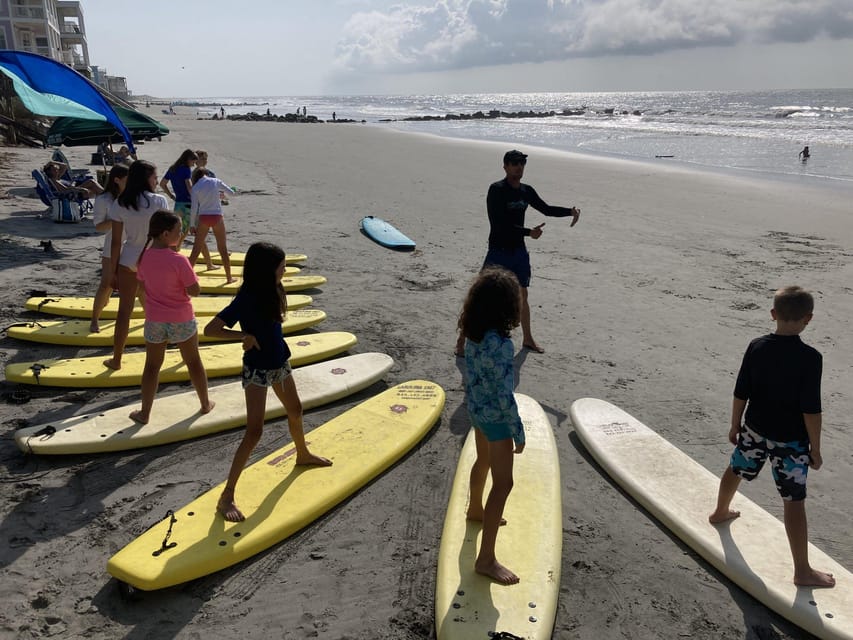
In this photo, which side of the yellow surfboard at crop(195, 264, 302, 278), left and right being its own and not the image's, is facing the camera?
right

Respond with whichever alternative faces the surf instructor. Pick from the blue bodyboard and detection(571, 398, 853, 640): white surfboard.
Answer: the white surfboard

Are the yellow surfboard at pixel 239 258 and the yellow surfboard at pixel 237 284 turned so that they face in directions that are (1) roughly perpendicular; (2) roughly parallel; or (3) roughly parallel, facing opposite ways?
roughly parallel

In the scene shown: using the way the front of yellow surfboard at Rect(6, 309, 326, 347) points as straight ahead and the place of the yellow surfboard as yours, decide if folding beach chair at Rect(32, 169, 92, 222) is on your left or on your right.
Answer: on your left

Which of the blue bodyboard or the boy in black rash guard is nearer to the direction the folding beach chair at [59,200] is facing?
the blue bodyboard

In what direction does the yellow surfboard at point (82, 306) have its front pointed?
to the viewer's right

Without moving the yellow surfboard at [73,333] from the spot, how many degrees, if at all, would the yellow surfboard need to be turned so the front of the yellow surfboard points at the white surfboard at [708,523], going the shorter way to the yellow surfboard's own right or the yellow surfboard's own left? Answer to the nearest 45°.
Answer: approximately 45° to the yellow surfboard's own right

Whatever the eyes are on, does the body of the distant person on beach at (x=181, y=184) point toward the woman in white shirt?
no

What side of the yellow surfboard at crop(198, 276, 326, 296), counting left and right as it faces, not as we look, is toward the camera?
right

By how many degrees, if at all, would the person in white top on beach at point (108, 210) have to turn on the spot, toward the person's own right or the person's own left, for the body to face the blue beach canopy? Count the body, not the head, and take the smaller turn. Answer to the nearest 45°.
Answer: approximately 90° to the person's own left

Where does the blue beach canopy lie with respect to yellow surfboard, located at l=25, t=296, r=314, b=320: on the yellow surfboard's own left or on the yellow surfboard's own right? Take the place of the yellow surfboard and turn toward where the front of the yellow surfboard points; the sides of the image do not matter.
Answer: on the yellow surfboard's own left

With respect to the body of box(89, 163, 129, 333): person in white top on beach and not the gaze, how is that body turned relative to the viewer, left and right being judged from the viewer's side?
facing to the right of the viewer

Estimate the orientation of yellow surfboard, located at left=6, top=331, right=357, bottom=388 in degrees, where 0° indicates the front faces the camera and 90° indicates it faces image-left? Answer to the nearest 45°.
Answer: approximately 270°

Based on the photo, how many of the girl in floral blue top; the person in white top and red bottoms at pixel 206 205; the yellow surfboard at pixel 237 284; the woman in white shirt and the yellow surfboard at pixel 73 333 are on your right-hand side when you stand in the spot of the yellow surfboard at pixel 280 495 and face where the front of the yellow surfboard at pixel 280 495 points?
1

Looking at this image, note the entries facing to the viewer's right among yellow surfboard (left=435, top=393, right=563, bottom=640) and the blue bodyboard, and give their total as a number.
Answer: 0

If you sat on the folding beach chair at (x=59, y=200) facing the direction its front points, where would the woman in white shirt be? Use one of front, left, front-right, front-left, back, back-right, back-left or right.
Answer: right

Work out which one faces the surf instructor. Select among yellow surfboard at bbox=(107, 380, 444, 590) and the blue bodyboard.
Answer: the yellow surfboard

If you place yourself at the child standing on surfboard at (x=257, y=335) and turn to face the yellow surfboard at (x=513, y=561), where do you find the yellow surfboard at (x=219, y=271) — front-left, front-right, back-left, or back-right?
back-left

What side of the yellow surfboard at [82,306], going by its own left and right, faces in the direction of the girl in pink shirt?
right

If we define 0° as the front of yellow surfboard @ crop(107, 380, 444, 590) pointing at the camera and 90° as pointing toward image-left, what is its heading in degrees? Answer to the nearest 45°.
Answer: approximately 225°
